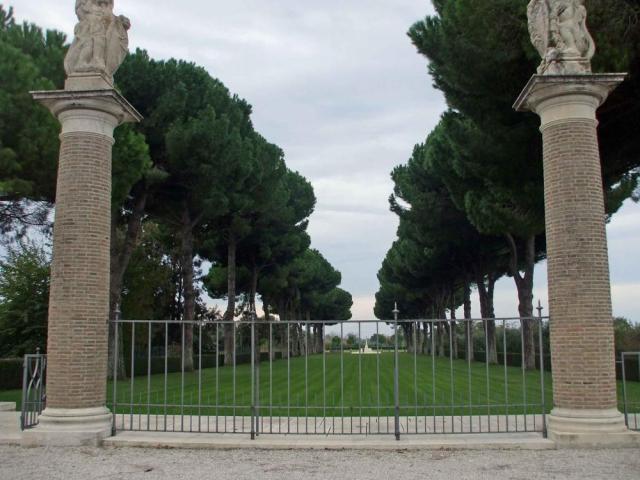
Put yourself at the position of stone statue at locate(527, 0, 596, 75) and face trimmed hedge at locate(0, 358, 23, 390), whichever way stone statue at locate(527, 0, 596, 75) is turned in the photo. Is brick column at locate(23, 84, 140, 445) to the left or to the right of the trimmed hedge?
left

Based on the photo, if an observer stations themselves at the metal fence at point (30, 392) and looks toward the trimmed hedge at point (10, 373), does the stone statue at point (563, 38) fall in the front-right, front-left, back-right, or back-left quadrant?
back-right

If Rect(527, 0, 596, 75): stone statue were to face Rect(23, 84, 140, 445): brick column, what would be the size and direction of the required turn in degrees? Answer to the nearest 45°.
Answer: approximately 90° to its right

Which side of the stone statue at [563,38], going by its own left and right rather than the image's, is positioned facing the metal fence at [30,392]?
right

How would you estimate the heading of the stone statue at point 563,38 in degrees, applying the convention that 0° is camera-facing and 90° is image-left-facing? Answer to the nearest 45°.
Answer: approximately 0°
